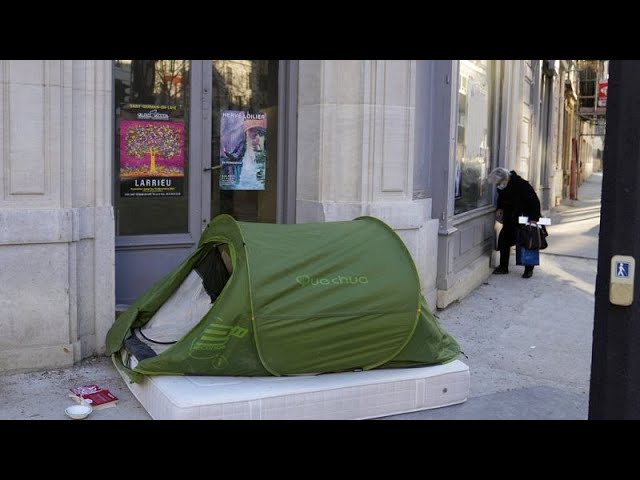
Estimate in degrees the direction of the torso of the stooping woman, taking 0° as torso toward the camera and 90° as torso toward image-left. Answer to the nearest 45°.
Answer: approximately 45°

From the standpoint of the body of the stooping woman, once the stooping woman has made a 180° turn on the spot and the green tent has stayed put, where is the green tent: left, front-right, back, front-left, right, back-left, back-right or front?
back-right

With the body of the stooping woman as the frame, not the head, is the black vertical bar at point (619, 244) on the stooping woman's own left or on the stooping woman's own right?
on the stooping woman's own left

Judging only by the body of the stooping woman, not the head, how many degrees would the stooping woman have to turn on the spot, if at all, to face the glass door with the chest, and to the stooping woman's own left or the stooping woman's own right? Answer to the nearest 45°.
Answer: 0° — they already face it

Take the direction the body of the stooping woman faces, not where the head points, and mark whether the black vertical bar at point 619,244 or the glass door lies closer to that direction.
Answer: the glass door

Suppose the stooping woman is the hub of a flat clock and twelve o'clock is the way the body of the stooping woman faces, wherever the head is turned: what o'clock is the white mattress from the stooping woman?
The white mattress is roughly at 11 o'clock from the stooping woman.
